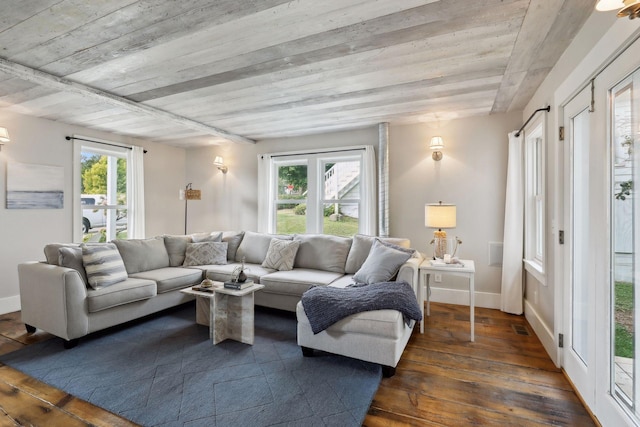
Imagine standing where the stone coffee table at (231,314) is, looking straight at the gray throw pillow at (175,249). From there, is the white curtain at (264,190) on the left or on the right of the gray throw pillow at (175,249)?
right

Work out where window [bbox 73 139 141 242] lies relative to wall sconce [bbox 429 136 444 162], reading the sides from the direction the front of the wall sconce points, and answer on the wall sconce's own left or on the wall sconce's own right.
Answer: on the wall sconce's own right

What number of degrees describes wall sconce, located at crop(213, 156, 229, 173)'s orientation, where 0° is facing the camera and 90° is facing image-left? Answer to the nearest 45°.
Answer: approximately 45°

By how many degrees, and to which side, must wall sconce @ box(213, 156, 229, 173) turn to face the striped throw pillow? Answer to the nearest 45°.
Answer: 0° — it already faces it

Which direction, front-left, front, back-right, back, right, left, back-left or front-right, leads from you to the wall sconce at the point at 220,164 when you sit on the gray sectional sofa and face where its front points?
back

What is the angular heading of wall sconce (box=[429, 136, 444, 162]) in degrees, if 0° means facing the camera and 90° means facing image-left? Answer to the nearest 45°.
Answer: approximately 0°

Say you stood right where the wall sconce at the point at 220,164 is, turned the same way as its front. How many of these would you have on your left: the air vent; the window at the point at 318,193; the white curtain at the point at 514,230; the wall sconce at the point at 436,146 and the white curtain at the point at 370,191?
5

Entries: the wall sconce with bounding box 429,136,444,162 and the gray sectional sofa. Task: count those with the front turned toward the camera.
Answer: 2

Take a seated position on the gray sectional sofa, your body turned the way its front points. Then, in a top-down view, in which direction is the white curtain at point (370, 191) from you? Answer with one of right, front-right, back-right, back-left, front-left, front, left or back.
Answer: left

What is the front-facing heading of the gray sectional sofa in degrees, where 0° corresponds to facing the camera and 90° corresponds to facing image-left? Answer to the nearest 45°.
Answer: approximately 0°

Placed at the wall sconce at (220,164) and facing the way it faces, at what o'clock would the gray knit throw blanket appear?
The gray knit throw blanket is roughly at 10 o'clock from the wall sconce.
